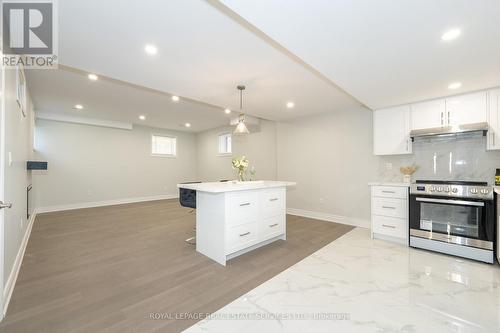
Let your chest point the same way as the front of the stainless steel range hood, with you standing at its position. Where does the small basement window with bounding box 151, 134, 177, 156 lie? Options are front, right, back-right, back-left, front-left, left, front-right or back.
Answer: right

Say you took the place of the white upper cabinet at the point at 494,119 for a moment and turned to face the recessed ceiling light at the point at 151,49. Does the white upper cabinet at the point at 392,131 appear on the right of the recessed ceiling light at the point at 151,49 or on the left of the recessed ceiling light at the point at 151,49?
right

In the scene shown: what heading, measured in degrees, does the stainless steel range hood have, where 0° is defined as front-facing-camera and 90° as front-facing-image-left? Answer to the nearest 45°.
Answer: approximately 0°

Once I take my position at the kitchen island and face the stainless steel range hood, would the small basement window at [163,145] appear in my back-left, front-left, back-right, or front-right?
back-left

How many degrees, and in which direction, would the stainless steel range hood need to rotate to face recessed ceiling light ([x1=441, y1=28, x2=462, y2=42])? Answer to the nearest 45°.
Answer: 0° — it already faces it

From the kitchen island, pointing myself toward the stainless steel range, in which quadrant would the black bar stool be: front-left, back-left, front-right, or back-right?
back-left

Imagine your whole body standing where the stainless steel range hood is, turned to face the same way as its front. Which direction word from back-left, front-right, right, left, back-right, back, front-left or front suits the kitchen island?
front-right

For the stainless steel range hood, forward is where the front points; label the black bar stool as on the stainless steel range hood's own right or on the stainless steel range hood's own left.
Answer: on the stainless steel range hood's own right
